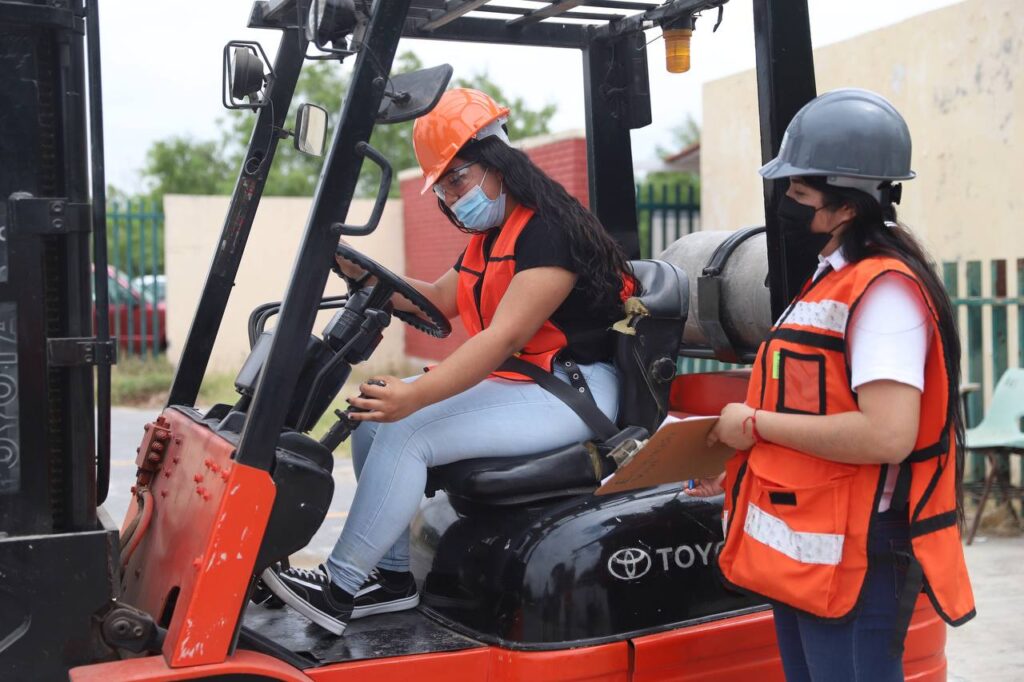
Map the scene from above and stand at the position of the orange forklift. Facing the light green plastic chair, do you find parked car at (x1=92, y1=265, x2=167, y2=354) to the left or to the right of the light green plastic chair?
left

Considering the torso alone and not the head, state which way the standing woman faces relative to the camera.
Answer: to the viewer's left

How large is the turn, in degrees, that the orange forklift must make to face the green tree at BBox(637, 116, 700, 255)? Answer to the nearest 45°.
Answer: approximately 135° to its right

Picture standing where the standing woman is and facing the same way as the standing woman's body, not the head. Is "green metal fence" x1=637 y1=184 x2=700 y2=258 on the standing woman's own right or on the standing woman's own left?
on the standing woman's own right

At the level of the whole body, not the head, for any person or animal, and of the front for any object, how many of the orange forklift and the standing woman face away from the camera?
0

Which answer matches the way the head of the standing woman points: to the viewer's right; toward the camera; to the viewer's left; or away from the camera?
to the viewer's left

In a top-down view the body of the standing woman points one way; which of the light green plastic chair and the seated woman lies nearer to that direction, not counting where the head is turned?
the seated woman

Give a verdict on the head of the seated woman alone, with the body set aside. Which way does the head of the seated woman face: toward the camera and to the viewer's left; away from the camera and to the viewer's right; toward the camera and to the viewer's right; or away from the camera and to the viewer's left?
toward the camera and to the viewer's left

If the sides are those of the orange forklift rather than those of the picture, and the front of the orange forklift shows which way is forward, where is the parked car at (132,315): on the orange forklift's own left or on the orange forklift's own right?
on the orange forklift's own right

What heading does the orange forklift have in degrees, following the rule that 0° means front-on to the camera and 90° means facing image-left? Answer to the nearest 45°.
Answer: approximately 45°

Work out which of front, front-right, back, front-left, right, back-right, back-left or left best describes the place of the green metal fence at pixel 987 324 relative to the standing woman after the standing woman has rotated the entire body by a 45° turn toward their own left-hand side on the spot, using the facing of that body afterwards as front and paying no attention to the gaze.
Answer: back-right

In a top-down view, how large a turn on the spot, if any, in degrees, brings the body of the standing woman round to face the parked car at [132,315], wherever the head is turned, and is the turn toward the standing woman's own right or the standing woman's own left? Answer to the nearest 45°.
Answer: approximately 45° to the standing woman's own right

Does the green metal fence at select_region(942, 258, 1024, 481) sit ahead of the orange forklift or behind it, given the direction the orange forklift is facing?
behind
